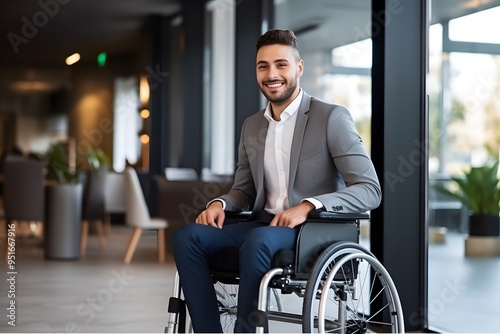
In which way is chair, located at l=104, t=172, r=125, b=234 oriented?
away from the camera

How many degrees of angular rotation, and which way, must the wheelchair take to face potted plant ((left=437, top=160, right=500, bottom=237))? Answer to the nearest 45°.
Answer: approximately 180°

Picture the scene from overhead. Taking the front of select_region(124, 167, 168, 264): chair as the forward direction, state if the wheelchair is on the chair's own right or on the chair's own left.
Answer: on the chair's own right

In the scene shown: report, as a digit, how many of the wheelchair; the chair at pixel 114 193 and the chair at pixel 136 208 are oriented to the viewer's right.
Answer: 1

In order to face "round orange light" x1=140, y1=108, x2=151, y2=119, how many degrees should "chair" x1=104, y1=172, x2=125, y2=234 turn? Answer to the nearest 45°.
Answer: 0° — it already faces it

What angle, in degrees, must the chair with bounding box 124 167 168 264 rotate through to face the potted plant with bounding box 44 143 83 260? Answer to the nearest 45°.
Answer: approximately 135° to its left

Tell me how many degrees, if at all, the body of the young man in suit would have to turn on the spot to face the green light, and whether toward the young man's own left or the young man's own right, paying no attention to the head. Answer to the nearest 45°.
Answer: approximately 135° to the young man's own right

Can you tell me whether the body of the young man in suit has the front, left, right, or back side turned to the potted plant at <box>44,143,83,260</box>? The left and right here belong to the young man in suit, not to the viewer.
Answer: right

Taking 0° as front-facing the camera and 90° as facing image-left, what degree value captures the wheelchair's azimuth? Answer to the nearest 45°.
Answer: approximately 45°

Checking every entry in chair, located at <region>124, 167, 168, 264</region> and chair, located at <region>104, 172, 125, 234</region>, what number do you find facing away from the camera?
1
